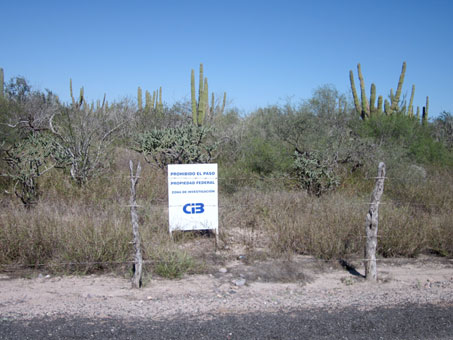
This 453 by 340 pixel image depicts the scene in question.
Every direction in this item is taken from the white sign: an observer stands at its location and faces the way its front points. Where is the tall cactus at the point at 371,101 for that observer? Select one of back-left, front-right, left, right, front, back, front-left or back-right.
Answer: back-left

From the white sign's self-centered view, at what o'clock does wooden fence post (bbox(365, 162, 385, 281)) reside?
The wooden fence post is roughly at 10 o'clock from the white sign.

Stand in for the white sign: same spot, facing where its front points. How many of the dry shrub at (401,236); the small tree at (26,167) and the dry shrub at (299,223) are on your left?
2

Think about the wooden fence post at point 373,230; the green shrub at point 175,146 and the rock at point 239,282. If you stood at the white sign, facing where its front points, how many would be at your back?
1

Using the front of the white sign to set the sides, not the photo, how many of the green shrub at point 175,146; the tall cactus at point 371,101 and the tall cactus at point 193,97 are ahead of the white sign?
0

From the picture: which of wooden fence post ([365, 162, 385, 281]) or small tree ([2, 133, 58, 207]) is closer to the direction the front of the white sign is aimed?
the wooden fence post

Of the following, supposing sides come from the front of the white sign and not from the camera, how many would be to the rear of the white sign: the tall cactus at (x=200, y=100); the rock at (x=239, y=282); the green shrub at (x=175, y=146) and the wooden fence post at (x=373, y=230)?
2

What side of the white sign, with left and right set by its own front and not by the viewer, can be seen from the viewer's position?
front

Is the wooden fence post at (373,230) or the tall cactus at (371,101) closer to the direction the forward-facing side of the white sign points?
the wooden fence post

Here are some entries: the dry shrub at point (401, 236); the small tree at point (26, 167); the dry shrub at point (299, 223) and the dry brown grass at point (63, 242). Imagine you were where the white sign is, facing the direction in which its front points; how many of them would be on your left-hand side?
2

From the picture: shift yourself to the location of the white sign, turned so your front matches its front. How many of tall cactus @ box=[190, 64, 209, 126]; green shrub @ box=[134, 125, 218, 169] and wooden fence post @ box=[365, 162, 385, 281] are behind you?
2

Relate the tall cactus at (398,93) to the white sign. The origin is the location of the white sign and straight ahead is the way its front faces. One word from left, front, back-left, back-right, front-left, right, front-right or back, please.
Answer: back-left

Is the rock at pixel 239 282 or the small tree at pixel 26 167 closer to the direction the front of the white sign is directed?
the rock

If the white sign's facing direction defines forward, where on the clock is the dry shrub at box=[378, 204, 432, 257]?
The dry shrub is roughly at 9 o'clock from the white sign.

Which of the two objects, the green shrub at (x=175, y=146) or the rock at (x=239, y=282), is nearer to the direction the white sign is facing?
the rock

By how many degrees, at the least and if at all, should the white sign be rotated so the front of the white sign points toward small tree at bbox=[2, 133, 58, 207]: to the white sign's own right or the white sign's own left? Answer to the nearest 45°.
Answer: approximately 135° to the white sign's own right

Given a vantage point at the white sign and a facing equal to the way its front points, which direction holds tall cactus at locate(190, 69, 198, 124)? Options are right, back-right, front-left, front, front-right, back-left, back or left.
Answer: back

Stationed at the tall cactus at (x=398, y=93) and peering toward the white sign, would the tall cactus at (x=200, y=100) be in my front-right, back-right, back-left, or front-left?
front-right

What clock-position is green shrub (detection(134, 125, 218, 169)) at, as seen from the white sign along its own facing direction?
The green shrub is roughly at 6 o'clock from the white sign.

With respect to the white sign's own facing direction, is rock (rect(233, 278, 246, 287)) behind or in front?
in front

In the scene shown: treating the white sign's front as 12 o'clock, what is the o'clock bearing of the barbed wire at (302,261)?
The barbed wire is roughly at 10 o'clock from the white sign.
